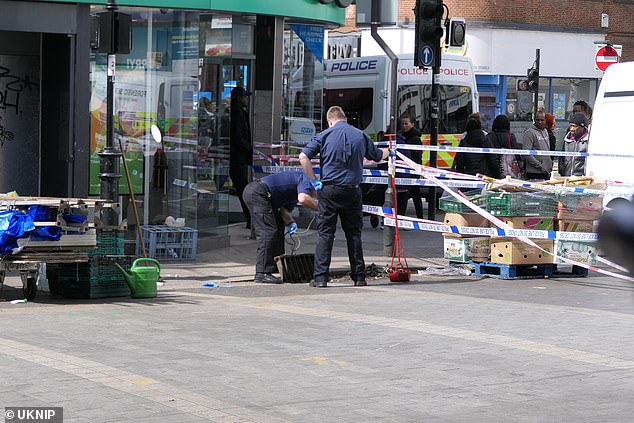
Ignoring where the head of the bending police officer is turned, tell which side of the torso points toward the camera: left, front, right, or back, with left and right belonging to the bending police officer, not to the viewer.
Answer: right

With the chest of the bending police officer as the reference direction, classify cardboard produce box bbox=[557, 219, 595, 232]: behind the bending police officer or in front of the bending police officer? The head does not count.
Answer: in front

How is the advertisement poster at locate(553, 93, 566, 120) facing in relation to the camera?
toward the camera

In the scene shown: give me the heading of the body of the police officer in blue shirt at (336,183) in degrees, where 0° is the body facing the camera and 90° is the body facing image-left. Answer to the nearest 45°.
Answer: approximately 180°

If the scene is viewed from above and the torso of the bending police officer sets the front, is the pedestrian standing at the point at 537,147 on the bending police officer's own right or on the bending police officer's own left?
on the bending police officer's own left

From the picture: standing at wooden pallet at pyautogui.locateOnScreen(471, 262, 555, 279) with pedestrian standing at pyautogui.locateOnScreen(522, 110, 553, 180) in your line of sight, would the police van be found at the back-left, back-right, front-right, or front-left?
front-left

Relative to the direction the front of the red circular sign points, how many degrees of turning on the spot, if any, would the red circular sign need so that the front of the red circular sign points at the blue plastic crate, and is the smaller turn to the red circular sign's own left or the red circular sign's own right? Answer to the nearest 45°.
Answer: approximately 45° to the red circular sign's own right

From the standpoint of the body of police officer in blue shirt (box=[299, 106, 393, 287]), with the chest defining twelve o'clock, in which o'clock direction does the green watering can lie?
The green watering can is roughly at 8 o'clock from the police officer in blue shirt.

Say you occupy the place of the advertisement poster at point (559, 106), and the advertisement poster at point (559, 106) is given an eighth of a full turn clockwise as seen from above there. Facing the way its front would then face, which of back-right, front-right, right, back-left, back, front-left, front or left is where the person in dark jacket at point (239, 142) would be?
front-left
